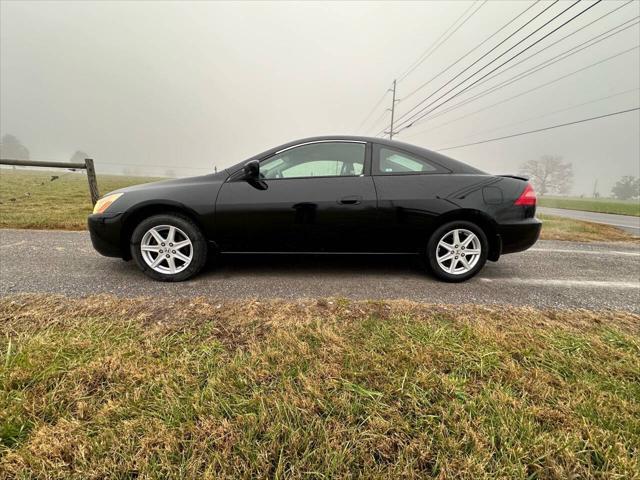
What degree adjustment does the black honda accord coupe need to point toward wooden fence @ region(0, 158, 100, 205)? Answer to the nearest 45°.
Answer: approximately 45° to its right

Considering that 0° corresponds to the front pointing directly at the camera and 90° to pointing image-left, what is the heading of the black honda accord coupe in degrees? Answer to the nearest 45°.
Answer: approximately 90°
